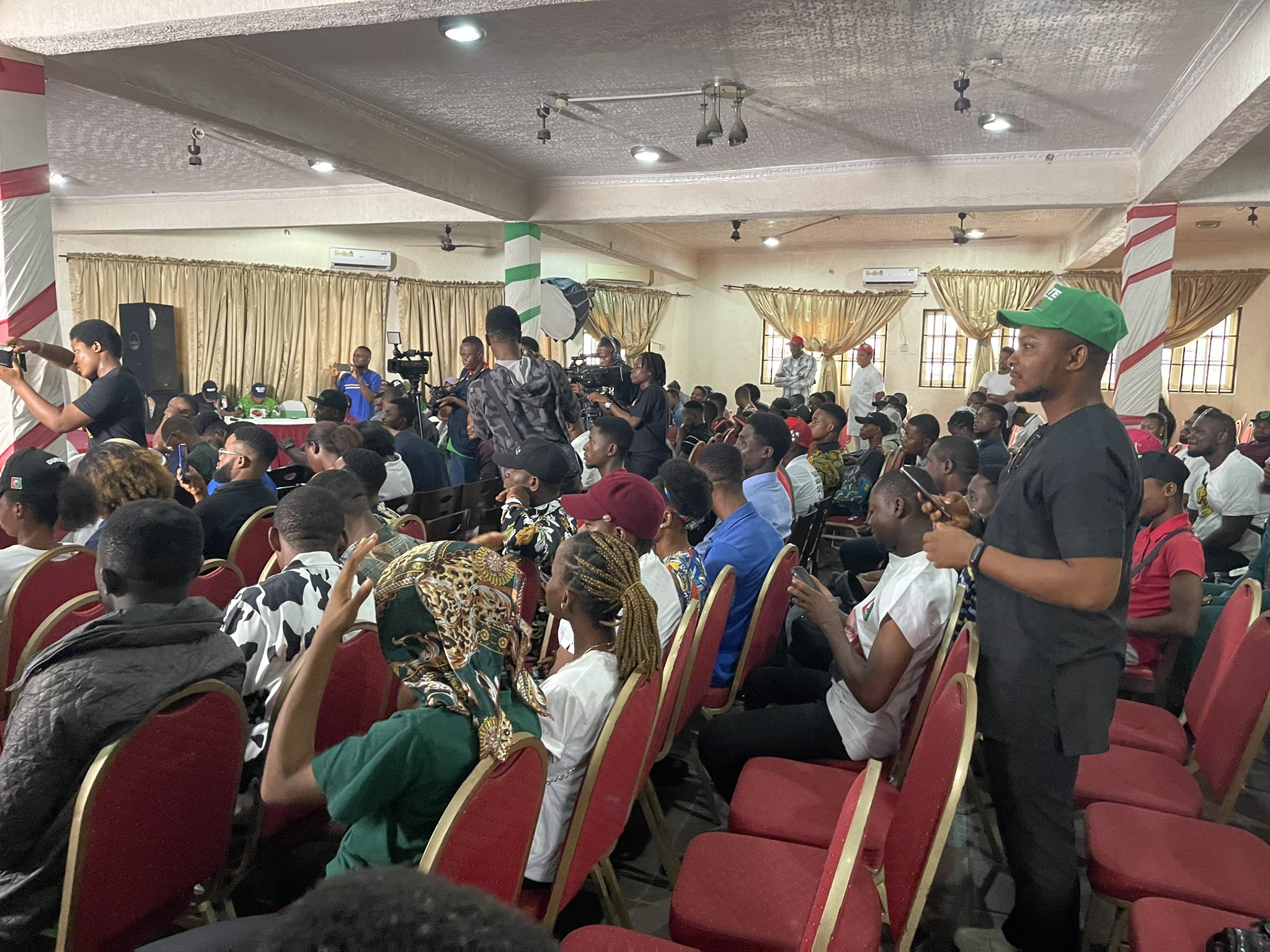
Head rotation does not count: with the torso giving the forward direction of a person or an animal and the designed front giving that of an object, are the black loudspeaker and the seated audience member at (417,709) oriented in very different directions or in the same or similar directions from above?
very different directions

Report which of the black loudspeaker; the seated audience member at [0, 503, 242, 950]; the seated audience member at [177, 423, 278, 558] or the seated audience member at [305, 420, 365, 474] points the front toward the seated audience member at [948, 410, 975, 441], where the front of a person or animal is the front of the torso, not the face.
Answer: the black loudspeaker

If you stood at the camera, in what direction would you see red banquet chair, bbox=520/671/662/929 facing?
facing away from the viewer and to the left of the viewer

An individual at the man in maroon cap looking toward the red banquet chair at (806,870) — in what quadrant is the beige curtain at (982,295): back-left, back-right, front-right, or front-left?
back-left

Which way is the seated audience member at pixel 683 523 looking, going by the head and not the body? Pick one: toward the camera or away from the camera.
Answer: away from the camera

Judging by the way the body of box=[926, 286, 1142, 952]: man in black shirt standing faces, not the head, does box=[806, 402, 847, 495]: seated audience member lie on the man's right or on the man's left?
on the man's right

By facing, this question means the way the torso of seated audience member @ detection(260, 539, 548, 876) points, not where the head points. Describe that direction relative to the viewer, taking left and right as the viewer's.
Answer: facing away from the viewer and to the left of the viewer

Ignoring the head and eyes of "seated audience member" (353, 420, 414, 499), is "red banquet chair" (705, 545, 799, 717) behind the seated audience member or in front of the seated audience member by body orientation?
behind
